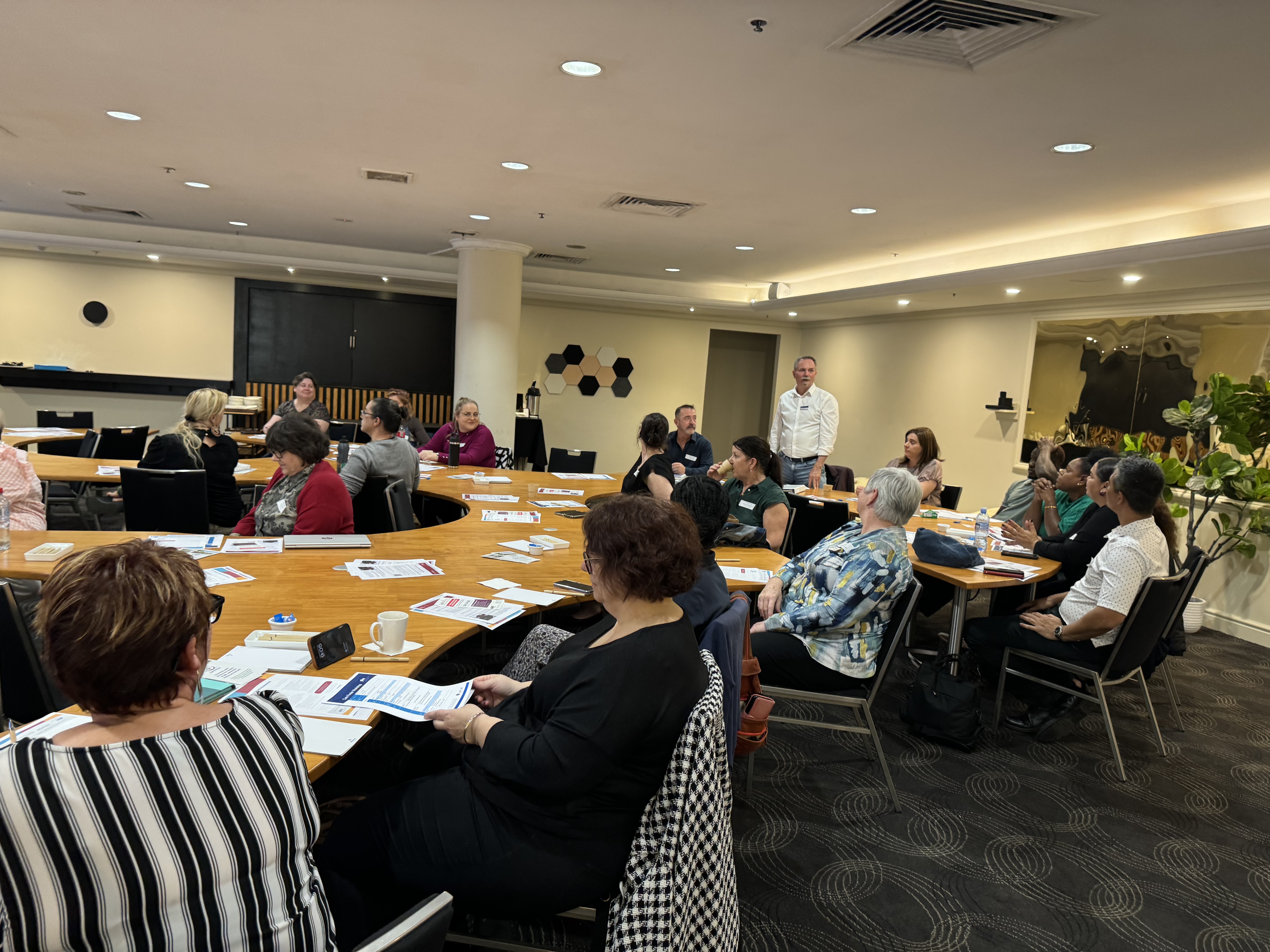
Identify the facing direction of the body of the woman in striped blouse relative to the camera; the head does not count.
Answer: away from the camera

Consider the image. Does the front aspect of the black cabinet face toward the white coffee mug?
yes

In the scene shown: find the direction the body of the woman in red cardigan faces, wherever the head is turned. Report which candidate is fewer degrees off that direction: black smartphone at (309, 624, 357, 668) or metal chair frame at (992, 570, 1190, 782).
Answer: the black smartphone

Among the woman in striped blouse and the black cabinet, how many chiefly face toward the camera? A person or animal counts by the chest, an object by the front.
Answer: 1

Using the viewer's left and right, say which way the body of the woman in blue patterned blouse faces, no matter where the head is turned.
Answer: facing to the left of the viewer

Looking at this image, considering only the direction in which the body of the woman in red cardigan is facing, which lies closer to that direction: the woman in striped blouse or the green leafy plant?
the woman in striped blouse

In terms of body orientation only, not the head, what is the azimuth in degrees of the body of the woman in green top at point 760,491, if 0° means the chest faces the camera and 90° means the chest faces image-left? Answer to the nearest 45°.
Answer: approximately 45°

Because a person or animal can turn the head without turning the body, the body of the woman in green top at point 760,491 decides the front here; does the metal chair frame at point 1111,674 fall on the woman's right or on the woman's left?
on the woman's left

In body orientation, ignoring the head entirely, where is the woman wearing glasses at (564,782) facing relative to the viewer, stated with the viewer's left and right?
facing to the left of the viewer

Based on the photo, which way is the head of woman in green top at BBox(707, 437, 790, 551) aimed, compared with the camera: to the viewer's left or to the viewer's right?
to the viewer's left
